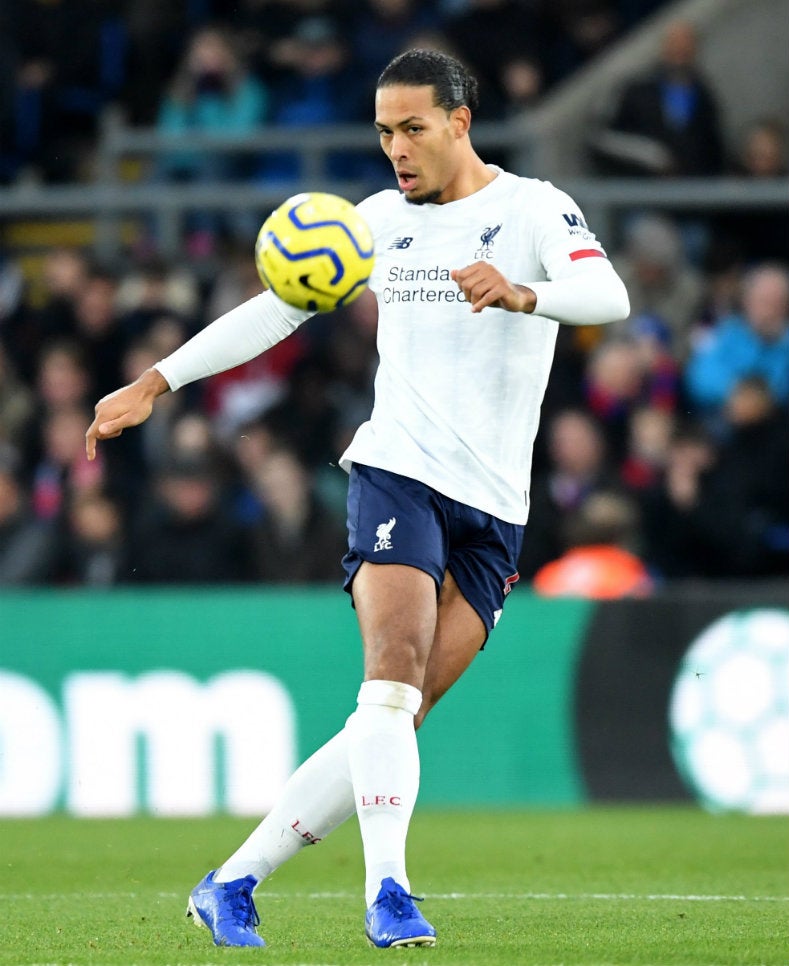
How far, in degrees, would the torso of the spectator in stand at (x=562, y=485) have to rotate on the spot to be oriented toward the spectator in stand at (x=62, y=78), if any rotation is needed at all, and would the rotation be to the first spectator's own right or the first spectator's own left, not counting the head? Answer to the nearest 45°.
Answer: approximately 135° to the first spectator's own right

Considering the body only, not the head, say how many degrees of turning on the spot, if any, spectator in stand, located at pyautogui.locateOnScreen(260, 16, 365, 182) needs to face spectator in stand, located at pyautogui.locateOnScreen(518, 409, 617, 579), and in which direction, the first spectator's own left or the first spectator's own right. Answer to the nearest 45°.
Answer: approximately 45° to the first spectator's own left

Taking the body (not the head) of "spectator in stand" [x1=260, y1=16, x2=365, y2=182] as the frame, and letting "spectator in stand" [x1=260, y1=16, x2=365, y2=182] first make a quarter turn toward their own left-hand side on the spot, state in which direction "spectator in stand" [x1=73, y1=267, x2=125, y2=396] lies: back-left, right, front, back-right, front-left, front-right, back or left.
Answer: back-right

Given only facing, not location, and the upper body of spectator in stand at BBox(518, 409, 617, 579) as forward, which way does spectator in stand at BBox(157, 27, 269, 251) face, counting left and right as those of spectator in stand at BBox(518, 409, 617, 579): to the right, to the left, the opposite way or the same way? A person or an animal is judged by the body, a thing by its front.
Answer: the same way

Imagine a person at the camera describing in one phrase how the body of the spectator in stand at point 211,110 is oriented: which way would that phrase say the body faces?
toward the camera

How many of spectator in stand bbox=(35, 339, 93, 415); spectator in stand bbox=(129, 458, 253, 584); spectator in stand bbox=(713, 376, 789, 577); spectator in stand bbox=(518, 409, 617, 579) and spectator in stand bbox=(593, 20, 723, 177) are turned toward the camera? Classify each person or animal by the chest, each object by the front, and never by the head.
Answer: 5

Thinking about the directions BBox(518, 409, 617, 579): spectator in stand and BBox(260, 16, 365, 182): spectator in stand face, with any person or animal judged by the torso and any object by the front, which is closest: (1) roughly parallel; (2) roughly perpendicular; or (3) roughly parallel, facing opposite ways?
roughly parallel

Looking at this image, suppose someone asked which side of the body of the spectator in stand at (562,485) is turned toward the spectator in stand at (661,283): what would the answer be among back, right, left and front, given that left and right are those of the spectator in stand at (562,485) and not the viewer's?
back

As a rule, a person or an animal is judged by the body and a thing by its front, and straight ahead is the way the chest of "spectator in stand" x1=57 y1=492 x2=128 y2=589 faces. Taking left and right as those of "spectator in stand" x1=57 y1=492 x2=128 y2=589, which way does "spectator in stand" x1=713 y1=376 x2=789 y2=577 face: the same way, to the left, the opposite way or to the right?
the same way

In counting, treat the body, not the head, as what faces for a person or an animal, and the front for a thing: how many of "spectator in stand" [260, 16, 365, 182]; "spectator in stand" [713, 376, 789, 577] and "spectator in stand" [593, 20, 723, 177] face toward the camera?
3

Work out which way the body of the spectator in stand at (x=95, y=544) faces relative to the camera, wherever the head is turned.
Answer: toward the camera

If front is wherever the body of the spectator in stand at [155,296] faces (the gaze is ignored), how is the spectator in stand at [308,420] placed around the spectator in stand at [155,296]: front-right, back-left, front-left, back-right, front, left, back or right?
front-left

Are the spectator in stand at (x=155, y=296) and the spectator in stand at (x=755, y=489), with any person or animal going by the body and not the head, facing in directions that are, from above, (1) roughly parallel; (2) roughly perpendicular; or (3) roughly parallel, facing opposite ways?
roughly parallel

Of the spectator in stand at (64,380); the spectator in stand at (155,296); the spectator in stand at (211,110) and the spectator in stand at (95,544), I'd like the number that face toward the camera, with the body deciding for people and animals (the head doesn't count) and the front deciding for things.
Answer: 4

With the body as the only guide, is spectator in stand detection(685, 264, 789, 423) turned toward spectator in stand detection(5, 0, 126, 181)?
no

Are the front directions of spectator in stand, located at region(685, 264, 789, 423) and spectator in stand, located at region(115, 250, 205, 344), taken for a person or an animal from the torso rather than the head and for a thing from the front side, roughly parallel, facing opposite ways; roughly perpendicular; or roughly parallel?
roughly parallel

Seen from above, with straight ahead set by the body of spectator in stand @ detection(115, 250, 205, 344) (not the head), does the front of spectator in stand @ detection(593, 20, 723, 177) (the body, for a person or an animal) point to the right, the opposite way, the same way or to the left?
the same way

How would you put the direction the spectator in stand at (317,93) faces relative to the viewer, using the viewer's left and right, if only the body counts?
facing the viewer

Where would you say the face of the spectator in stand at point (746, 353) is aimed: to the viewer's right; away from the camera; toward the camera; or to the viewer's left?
toward the camera

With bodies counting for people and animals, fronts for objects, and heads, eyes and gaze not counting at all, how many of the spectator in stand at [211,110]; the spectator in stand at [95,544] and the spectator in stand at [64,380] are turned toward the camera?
3

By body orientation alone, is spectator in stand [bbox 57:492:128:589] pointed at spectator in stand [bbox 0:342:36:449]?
no
